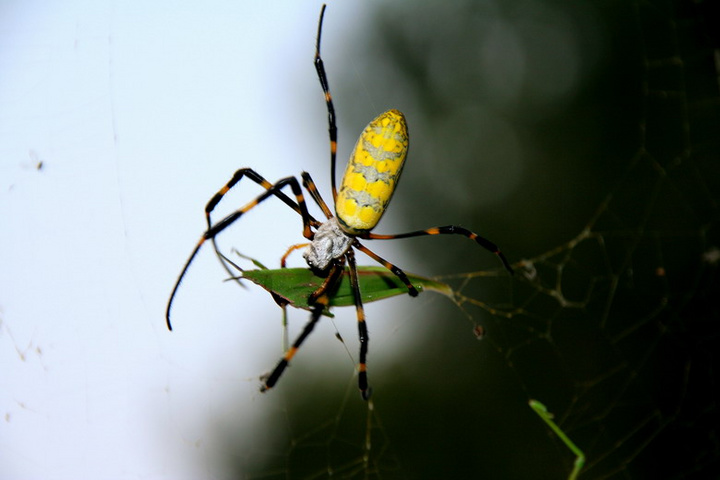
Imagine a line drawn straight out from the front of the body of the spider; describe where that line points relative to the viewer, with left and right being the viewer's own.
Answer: facing the viewer and to the left of the viewer
